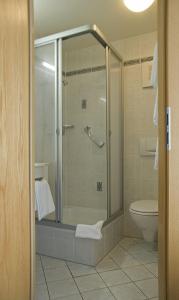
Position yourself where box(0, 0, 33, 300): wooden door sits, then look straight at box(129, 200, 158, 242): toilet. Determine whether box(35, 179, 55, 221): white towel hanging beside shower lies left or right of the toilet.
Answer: left

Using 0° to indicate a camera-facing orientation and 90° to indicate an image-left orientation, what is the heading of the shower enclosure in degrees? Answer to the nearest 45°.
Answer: approximately 0°

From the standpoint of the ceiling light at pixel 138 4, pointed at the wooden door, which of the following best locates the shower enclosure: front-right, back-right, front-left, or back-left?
back-right

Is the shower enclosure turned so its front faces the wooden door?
yes
